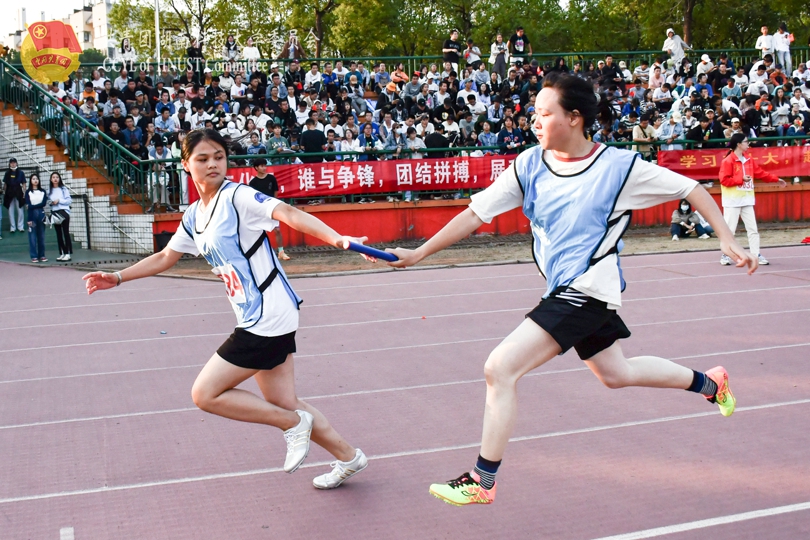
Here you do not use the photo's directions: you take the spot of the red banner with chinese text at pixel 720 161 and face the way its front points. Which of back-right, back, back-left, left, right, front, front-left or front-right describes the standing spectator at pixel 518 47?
back-right

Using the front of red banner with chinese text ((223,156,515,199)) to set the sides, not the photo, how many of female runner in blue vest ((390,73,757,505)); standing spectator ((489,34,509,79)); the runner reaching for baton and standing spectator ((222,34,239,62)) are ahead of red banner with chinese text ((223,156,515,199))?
2

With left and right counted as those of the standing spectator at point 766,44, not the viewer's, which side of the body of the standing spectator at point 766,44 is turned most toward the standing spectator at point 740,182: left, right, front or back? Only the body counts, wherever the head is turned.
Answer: front

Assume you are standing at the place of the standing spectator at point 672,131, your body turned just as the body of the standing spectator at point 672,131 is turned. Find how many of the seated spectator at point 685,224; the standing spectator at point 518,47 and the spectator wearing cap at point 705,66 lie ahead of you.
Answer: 1

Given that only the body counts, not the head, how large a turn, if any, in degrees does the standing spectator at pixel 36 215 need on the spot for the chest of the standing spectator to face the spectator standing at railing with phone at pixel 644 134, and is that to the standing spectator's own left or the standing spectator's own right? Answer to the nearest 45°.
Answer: approximately 90° to the standing spectator's own left

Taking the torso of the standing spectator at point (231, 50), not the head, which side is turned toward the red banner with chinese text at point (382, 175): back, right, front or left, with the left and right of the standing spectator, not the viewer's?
front

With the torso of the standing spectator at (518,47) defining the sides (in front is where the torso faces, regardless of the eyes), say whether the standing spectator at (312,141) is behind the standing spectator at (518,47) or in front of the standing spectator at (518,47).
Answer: in front

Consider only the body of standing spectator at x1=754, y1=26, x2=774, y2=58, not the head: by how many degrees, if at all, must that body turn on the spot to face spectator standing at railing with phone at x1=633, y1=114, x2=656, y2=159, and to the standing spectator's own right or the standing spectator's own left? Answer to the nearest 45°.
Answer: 0° — they already face them
